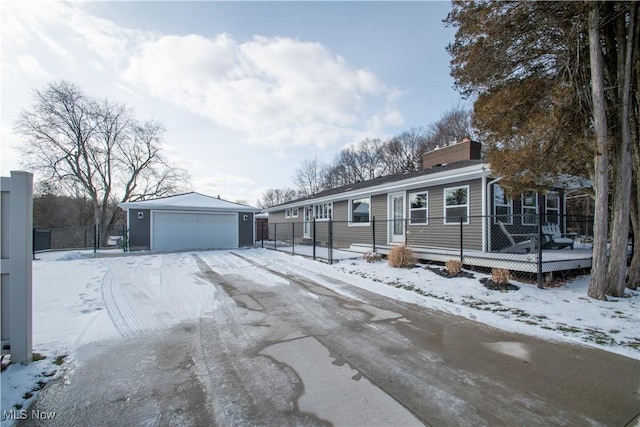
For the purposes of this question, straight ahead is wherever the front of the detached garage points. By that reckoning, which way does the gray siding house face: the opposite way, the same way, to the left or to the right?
to the right

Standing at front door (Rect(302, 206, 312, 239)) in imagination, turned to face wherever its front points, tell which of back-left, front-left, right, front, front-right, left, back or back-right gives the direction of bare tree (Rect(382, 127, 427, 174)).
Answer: back

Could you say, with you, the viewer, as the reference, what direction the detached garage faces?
facing the viewer

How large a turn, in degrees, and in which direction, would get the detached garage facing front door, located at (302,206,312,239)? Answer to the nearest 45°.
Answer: approximately 90° to its left

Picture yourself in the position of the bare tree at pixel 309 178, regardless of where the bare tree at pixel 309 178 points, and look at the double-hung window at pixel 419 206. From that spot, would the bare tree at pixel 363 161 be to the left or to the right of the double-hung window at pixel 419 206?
left

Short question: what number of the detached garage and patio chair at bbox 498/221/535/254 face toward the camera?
1

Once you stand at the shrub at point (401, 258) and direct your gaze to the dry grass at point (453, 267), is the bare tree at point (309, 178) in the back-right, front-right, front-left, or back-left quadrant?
back-left

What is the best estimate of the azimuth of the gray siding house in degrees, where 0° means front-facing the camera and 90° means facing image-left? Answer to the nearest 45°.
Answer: approximately 45°
